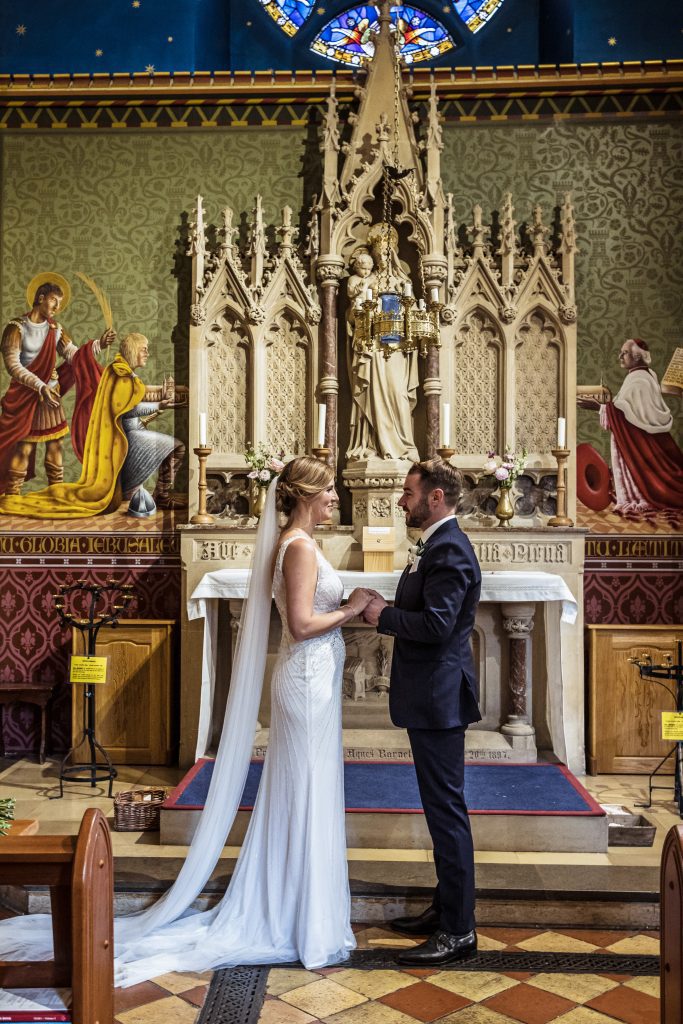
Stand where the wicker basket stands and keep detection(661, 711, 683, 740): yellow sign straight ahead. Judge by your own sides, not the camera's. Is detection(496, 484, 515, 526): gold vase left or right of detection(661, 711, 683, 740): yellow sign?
left

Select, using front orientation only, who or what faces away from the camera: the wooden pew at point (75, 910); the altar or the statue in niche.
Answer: the wooden pew

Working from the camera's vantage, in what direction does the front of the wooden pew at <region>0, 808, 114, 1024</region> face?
facing away from the viewer

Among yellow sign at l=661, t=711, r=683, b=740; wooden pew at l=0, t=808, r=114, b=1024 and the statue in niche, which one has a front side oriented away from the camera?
the wooden pew

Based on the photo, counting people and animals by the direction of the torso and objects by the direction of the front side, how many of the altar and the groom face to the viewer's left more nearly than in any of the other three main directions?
1

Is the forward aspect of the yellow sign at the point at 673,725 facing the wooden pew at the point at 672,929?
yes

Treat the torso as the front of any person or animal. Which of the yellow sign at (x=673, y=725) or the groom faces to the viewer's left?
the groom

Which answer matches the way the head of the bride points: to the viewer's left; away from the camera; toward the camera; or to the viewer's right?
to the viewer's right

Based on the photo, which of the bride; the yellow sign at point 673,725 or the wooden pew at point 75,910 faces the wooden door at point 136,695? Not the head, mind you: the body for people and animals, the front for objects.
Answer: the wooden pew

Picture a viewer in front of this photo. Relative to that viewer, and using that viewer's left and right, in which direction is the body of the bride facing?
facing to the right of the viewer

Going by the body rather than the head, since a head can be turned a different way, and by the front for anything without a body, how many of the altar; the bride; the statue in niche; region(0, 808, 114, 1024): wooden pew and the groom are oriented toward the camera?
2

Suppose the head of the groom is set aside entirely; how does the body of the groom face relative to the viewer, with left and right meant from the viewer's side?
facing to the left of the viewer
